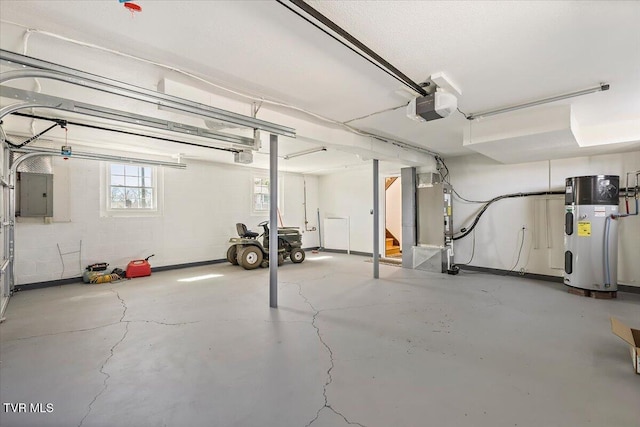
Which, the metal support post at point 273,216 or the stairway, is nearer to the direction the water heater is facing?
the metal support post

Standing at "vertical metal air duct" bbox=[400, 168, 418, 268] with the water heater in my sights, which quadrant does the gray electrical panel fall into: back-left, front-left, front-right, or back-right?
back-right

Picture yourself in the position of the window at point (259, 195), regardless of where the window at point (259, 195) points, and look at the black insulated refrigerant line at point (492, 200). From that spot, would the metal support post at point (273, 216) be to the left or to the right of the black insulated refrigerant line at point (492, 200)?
right

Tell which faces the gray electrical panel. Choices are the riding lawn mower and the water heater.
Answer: the water heater

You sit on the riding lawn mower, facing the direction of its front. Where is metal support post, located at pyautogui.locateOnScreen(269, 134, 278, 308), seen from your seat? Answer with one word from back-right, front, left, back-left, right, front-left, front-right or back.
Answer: back-right

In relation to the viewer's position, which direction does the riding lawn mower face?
facing away from the viewer and to the right of the viewer

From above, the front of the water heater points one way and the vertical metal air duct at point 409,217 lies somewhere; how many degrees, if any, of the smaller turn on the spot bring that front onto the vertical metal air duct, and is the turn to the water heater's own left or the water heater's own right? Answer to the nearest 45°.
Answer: approximately 45° to the water heater's own right

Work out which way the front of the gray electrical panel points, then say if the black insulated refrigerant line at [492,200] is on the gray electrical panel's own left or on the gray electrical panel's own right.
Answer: on the gray electrical panel's own left
